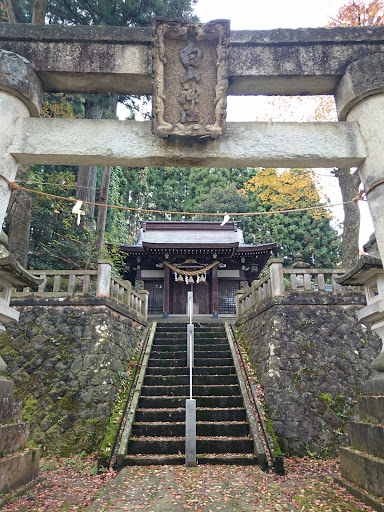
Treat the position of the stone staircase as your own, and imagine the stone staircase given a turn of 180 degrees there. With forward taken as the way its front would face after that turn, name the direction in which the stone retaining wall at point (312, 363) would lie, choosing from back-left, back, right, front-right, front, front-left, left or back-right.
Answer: right

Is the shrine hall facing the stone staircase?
yes

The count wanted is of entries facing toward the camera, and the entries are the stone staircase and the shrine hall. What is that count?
2

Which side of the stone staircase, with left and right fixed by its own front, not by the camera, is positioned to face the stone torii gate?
front

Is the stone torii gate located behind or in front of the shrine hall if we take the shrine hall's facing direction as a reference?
in front

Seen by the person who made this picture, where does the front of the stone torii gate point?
facing the viewer

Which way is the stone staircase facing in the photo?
toward the camera

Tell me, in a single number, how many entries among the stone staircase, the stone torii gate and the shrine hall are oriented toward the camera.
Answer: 3

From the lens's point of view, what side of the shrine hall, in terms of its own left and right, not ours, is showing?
front

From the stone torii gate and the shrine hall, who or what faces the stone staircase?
the shrine hall

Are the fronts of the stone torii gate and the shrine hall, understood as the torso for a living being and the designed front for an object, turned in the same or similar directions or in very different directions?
same or similar directions

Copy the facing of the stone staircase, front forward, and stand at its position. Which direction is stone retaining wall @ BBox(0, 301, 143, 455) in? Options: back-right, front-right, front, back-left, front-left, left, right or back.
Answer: right

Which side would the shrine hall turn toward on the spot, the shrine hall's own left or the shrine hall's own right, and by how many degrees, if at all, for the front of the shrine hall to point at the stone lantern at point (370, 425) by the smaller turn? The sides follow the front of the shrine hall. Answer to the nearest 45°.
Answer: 0° — it already faces it

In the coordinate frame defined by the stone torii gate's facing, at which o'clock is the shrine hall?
The shrine hall is roughly at 6 o'clock from the stone torii gate.
